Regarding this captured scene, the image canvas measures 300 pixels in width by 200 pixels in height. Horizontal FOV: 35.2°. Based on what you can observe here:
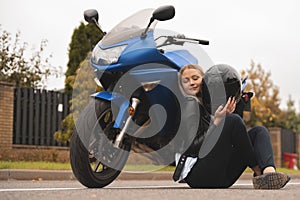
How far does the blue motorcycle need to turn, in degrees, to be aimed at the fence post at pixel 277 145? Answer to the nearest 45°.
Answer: approximately 135° to its right

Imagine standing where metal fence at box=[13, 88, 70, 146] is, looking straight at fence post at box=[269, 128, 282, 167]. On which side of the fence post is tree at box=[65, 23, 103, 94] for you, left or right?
left

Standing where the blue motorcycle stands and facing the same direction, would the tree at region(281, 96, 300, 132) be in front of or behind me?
behind

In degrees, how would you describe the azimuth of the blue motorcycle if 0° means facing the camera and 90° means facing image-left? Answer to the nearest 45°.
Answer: approximately 45°

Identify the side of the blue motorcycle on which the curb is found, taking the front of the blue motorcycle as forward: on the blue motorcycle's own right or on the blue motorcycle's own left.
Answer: on the blue motorcycle's own right

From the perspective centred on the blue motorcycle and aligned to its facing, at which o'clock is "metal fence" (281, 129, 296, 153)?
The metal fence is roughly at 5 o'clock from the blue motorcycle.

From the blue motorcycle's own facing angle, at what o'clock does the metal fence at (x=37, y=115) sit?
The metal fence is roughly at 4 o'clock from the blue motorcycle.

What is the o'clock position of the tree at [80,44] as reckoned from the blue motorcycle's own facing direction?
The tree is roughly at 4 o'clock from the blue motorcycle.
